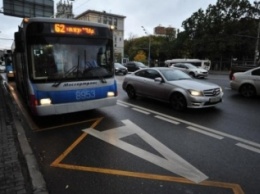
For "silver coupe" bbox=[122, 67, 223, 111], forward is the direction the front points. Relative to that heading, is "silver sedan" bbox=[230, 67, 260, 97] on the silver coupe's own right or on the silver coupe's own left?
on the silver coupe's own left

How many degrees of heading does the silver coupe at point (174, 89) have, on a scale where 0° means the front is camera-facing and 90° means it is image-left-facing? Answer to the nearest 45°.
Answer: approximately 315°

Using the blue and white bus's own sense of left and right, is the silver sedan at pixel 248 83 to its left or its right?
on its left

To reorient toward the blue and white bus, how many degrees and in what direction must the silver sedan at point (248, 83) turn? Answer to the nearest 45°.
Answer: approximately 135° to its right

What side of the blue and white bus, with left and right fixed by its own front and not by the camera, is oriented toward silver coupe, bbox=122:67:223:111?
left

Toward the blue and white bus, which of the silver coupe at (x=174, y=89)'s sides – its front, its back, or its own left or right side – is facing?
right

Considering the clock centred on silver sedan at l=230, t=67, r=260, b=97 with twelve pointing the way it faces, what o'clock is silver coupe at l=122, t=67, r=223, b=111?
silver coupe at l=122, t=67, r=223, b=111 is roughly at 4 o'clock from silver sedan at l=230, t=67, r=260, b=97.
